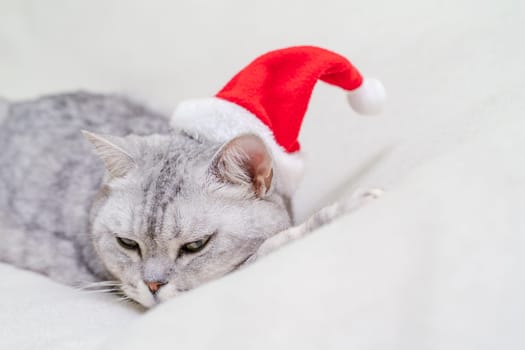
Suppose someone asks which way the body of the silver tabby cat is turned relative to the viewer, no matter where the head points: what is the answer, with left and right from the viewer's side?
facing the viewer and to the right of the viewer
